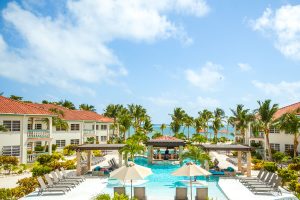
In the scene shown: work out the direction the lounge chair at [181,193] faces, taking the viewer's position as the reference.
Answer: facing away from the viewer

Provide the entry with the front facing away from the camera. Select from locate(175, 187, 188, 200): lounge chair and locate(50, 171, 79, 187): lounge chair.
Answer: locate(175, 187, 188, 200): lounge chair

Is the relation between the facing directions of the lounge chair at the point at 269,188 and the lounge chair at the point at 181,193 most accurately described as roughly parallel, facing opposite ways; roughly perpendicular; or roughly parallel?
roughly perpendicular

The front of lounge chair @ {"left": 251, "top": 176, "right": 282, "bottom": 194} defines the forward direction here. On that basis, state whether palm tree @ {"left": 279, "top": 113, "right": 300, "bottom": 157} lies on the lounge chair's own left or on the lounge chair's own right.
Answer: on the lounge chair's own right

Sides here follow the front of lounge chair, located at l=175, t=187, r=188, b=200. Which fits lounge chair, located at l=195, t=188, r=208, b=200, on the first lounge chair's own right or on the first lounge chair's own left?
on the first lounge chair's own right

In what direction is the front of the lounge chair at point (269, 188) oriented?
to the viewer's left

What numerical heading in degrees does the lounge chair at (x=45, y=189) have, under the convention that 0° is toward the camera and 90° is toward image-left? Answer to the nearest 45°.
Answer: approximately 270°

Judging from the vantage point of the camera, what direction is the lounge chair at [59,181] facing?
facing to the right of the viewer
